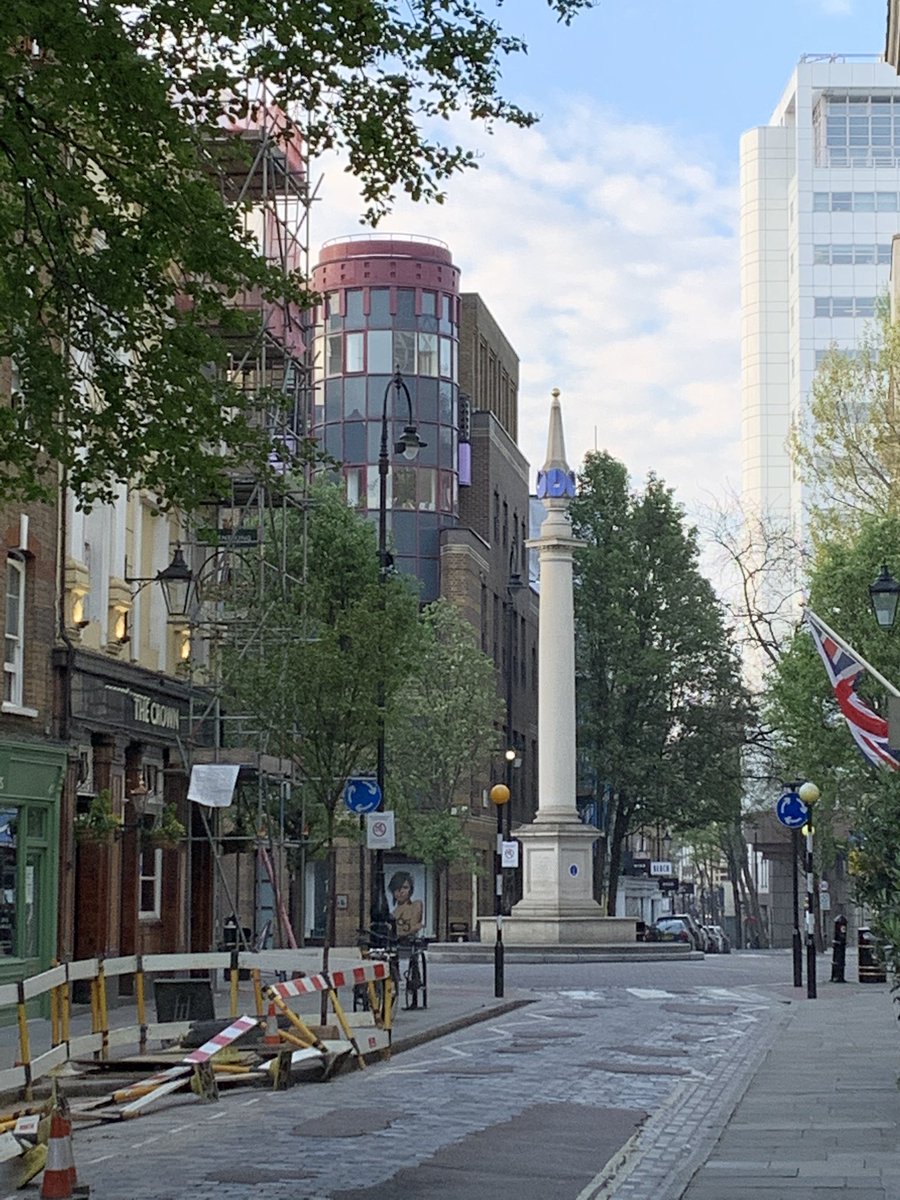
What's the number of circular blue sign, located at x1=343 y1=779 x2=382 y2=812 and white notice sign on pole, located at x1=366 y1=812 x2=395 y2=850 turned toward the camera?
2

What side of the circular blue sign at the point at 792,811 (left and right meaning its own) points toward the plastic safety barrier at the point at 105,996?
front

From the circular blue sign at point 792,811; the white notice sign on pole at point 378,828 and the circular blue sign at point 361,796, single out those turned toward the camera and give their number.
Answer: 3

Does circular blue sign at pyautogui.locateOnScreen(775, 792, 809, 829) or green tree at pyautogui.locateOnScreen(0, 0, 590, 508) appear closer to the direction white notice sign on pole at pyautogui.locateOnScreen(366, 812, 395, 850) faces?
the green tree

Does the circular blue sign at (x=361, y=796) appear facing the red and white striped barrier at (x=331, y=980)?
yes

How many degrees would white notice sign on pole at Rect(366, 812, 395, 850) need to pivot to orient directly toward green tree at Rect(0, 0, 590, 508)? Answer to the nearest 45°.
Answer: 0° — it already faces it

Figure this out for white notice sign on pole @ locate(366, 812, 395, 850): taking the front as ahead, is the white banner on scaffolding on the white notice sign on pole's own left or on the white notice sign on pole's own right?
on the white notice sign on pole's own right

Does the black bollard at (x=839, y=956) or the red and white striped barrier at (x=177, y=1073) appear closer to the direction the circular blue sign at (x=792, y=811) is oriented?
the red and white striped barrier

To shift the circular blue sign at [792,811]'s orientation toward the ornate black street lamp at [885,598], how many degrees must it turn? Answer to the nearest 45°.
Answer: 0° — it already faces it

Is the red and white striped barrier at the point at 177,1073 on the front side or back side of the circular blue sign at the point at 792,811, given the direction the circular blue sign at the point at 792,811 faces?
on the front side

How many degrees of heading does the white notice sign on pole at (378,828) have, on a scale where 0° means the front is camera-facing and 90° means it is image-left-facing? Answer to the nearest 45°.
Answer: approximately 0°

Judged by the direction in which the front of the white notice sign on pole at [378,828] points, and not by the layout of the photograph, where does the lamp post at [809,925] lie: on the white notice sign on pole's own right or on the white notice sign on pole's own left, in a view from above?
on the white notice sign on pole's own left

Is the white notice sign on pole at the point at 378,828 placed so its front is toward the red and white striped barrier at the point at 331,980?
yes

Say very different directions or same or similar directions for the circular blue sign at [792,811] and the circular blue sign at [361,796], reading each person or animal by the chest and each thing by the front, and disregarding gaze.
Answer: same or similar directions

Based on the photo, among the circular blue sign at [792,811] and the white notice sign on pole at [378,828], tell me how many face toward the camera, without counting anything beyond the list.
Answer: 2
